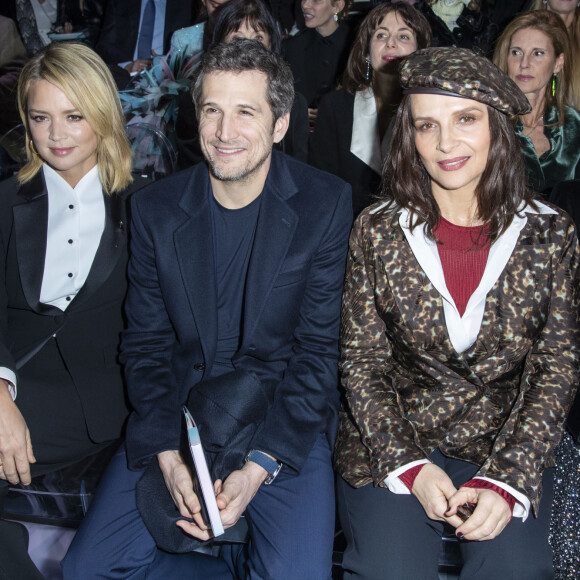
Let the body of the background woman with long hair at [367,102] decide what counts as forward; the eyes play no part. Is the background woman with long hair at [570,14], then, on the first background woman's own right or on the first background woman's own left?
on the first background woman's own left

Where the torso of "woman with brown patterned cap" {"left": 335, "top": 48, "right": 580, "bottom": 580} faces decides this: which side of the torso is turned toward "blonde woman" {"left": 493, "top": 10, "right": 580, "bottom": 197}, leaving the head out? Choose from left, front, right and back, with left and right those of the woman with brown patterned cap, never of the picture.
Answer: back

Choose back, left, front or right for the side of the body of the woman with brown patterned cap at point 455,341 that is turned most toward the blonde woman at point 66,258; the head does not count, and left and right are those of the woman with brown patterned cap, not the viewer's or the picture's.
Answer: right

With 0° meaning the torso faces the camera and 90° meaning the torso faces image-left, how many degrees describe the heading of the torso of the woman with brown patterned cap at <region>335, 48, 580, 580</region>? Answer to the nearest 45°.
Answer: approximately 0°

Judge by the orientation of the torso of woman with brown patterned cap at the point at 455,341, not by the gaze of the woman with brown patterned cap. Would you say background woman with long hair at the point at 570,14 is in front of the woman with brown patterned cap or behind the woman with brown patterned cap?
behind

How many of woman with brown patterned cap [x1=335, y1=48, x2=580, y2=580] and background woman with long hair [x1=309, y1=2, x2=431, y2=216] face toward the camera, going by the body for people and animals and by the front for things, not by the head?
2

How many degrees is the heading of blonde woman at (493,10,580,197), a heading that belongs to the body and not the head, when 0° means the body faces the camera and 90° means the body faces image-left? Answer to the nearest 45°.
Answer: approximately 45°

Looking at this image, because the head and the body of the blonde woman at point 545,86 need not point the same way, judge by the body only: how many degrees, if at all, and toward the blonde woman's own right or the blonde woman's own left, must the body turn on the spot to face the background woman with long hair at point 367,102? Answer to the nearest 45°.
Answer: approximately 45° to the blonde woman's own right
